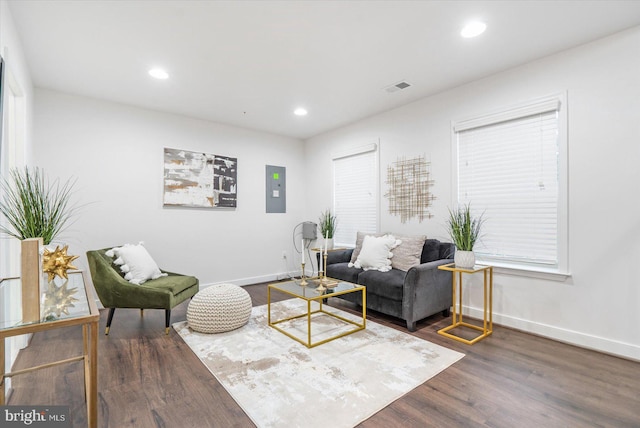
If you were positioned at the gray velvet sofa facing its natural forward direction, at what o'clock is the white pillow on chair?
The white pillow on chair is roughly at 1 o'clock from the gray velvet sofa.

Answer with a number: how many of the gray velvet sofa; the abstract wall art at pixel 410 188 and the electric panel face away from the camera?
0

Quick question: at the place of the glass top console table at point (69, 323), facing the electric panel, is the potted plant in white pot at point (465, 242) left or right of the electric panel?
right

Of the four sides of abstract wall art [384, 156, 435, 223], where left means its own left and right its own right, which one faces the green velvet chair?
front

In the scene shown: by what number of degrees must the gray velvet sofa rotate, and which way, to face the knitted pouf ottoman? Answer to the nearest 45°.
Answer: approximately 45° to its right

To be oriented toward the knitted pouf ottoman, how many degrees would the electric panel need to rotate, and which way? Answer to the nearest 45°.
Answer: approximately 45° to its right

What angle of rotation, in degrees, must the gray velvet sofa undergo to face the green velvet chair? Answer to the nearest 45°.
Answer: approximately 45° to its right

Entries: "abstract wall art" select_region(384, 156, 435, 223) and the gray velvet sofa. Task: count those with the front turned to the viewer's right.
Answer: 0

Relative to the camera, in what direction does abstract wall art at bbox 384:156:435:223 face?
facing the viewer and to the left of the viewer

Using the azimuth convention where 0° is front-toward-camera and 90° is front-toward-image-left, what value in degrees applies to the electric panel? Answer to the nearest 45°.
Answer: approximately 315°

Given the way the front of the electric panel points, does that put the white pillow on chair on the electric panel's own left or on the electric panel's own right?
on the electric panel's own right

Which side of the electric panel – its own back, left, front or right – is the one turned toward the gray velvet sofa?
front

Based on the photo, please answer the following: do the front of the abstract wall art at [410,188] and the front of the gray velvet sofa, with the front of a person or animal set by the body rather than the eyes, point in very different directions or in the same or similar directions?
same or similar directions

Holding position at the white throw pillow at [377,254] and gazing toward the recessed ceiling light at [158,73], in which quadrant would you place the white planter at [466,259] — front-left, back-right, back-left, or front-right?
back-left
